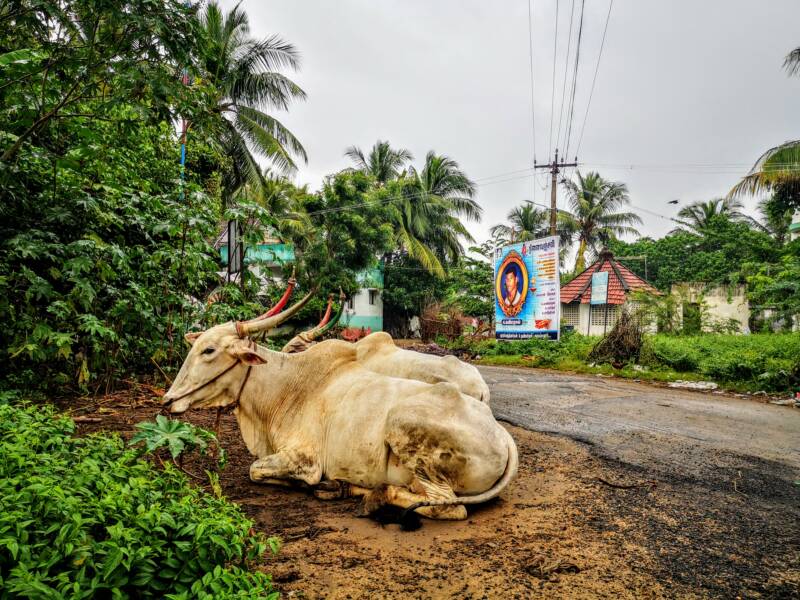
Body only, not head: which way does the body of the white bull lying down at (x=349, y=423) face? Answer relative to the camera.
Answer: to the viewer's left

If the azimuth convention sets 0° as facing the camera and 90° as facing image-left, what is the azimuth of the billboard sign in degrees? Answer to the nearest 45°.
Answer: approximately 45°

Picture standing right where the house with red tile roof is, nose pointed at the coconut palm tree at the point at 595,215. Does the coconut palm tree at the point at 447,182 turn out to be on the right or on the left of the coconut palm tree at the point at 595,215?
left

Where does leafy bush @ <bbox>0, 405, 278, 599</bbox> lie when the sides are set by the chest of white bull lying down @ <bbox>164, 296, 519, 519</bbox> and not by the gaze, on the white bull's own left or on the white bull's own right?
on the white bull's own left

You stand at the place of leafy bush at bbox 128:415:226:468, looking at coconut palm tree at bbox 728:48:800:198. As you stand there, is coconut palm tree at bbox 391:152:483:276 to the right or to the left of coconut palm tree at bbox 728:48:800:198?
left

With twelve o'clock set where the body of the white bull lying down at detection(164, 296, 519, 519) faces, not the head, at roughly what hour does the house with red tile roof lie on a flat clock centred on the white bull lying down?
The house with red tile roof is roughly at 4 o'clock from the white bull lying down.

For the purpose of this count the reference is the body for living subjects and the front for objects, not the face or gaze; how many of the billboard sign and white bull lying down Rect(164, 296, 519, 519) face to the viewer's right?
0

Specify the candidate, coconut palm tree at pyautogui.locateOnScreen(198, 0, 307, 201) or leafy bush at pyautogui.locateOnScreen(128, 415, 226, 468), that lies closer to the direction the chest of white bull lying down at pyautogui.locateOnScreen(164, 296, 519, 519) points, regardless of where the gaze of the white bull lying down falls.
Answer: the leafy bush

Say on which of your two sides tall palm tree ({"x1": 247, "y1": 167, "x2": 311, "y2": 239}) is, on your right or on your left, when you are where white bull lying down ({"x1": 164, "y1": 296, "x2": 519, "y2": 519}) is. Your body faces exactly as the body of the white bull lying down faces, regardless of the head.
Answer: on your right

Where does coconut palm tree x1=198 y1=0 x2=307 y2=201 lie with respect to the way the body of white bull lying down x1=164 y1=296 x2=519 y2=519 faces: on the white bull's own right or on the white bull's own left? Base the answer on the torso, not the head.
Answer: on the white bull's own right
